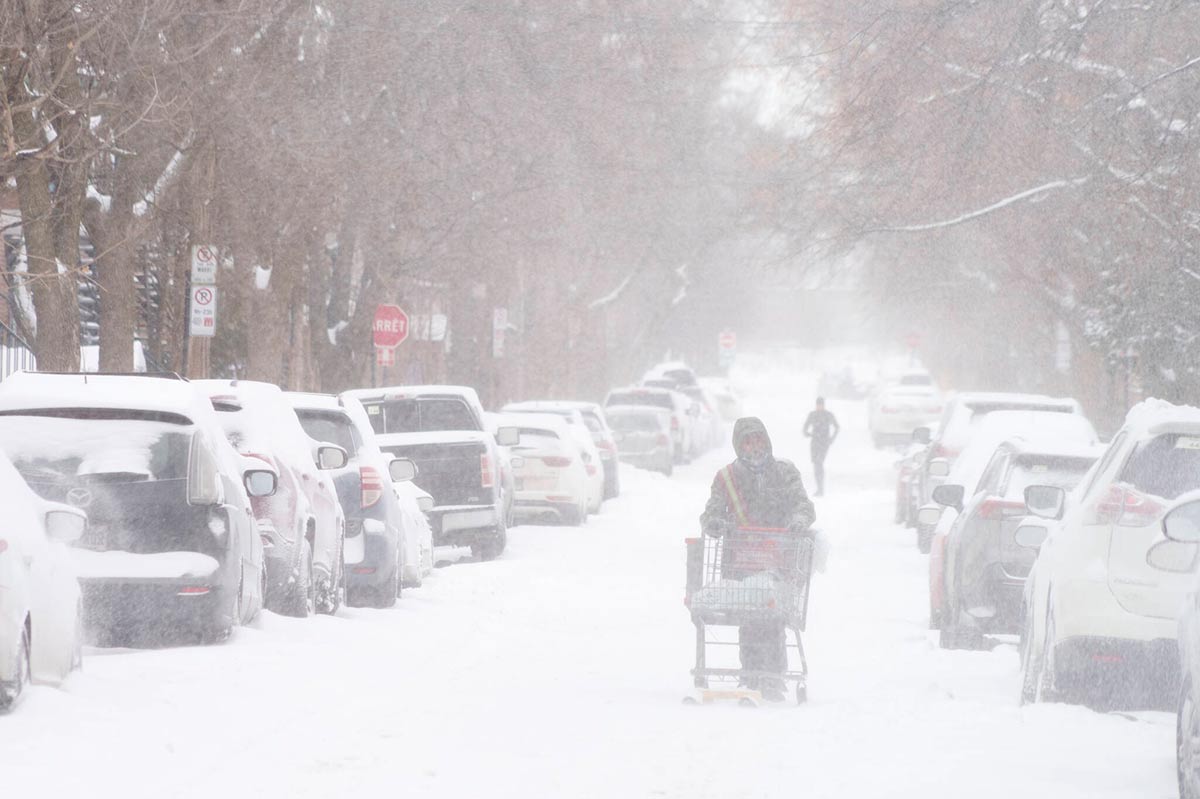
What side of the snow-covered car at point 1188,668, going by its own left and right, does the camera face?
back

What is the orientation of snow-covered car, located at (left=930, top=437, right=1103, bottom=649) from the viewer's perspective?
away from the camera

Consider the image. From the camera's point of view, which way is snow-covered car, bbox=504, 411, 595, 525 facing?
away from the camera

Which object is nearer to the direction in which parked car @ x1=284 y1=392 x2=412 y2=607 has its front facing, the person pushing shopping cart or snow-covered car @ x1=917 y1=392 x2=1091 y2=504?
the snow-covered car

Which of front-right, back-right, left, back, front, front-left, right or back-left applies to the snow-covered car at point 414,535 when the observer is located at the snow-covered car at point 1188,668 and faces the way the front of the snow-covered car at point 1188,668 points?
front-left

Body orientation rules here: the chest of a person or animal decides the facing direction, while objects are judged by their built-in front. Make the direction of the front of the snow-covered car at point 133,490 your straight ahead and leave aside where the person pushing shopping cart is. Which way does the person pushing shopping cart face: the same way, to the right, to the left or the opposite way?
the opposite way

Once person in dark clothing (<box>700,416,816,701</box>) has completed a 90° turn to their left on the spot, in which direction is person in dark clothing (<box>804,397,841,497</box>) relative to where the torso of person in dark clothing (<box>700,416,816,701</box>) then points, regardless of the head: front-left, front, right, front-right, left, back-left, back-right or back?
left

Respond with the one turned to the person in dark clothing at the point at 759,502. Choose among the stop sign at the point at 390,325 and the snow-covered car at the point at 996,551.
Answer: the stop sign

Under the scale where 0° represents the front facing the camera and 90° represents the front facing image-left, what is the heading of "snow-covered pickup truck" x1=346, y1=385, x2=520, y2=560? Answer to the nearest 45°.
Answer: approximately 180°

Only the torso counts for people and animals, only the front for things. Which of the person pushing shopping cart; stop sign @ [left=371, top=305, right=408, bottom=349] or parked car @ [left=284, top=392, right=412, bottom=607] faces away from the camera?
the parked car

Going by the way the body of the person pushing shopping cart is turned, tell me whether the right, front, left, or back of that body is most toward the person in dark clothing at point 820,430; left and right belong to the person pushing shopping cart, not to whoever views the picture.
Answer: back

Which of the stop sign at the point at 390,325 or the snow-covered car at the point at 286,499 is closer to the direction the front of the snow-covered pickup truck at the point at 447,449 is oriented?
the stop sign

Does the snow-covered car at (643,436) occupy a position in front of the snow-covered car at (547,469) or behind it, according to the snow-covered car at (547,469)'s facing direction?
in front

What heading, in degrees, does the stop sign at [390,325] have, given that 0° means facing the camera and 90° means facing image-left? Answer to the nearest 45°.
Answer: approximately 0°

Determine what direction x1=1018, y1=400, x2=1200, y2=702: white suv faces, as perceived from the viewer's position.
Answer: facing away from the viewer

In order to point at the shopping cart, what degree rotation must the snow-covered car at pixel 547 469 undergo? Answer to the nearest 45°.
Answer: approximately 180°
